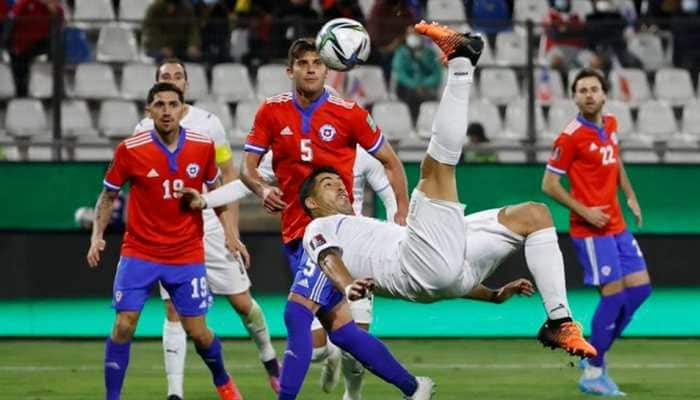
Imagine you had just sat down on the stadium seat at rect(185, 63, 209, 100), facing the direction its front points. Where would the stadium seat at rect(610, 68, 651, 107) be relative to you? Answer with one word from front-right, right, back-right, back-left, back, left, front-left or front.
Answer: left

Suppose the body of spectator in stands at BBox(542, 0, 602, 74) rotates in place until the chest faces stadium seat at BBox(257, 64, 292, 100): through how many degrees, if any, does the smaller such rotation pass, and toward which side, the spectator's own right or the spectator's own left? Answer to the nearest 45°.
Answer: approximately 90° to the spectator's own right

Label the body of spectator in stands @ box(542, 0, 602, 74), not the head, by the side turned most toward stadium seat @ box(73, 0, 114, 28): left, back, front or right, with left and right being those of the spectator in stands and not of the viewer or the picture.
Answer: right

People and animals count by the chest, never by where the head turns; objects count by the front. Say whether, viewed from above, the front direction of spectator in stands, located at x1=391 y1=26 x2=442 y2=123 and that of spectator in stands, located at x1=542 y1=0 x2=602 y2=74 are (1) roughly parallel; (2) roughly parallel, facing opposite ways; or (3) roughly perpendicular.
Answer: roughly parallel

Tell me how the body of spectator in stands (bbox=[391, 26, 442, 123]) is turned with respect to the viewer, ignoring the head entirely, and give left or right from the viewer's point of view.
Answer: facing the viewer

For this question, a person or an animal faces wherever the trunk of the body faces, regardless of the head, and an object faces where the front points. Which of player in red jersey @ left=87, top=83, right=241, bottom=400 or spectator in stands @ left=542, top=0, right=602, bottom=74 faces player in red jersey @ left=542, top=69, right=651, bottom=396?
the spectator in stands

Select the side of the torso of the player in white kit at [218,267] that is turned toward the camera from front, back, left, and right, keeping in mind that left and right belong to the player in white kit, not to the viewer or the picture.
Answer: front

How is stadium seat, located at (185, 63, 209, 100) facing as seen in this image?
toward the camera

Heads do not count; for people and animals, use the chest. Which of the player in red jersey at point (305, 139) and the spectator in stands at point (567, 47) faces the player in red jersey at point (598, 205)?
the spectator in stands

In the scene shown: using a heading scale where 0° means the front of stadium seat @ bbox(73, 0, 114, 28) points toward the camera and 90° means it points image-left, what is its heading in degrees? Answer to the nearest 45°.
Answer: approximately 0°

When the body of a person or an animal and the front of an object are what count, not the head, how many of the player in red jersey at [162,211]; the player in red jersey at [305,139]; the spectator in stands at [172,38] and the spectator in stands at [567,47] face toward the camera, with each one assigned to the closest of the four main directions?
4

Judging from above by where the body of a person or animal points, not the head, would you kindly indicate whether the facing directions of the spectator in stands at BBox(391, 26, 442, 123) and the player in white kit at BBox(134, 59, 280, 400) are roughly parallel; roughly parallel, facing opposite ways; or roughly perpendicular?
roughly parallel
